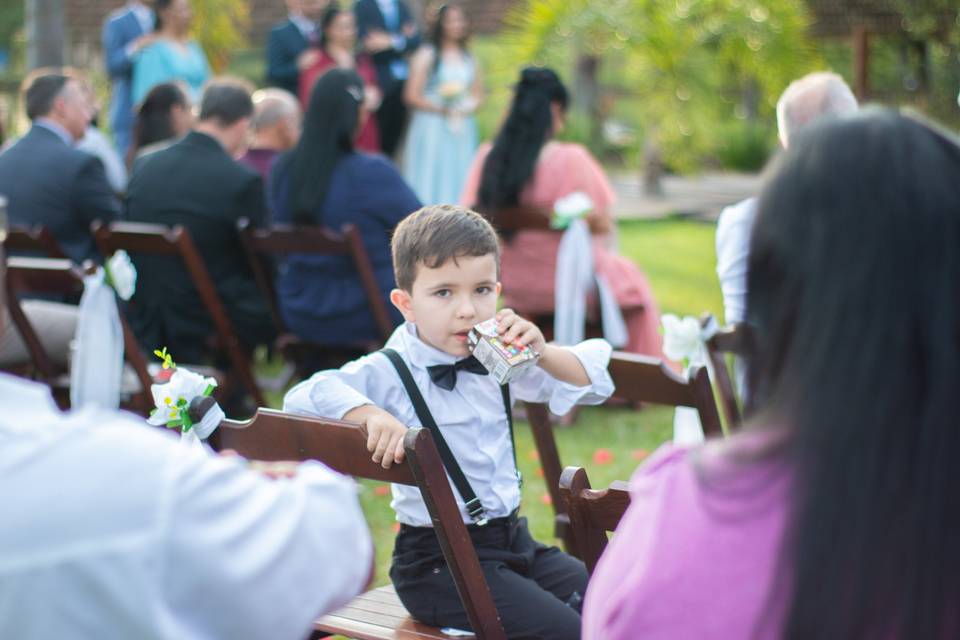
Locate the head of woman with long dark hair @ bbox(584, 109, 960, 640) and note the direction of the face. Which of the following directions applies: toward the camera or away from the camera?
away from the camera

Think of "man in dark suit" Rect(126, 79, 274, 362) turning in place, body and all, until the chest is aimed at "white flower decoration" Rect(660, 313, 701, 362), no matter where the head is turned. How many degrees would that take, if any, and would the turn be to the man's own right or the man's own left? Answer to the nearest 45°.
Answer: approximately 90° to the man's own right

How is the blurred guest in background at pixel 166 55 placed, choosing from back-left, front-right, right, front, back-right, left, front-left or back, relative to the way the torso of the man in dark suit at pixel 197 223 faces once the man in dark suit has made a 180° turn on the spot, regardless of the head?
back-right

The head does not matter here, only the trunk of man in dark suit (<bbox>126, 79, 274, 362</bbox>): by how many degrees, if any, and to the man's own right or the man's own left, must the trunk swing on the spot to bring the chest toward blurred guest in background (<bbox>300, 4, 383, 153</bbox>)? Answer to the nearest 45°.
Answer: approximately 45° to the man's own left

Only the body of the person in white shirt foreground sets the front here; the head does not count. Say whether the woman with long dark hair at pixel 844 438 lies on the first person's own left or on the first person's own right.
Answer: on the first person's own right

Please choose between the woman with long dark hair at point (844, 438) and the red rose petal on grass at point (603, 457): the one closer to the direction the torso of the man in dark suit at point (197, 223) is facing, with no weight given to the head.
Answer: the red rose petal on grass

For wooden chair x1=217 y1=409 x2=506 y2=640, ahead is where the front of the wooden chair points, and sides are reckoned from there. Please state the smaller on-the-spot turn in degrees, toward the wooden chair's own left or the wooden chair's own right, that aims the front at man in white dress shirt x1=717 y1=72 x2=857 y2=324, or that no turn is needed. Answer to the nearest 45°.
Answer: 0° — it already faces them

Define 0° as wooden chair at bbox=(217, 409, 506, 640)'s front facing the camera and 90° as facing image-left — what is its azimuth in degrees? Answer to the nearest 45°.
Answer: approximately 225°

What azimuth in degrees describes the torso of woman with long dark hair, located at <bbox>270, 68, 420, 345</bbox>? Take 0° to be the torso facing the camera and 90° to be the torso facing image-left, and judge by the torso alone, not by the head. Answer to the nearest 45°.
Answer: approximately 225°

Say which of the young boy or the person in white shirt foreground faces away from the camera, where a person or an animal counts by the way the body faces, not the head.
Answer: the person in white shirt foreground

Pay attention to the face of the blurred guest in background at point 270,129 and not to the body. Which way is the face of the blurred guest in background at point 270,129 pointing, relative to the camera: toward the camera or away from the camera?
away from the camera

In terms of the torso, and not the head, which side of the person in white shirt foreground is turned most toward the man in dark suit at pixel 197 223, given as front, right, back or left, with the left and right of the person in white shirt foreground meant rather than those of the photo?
front

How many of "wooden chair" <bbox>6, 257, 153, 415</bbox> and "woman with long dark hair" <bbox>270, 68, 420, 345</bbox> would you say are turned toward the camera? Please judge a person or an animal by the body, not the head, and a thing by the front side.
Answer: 0

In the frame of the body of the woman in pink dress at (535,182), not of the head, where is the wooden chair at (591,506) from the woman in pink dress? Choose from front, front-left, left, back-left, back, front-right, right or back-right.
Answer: back-right

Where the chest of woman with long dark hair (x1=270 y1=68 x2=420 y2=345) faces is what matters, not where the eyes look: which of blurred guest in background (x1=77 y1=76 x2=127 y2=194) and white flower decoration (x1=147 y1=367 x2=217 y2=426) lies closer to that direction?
the blurred guest in background

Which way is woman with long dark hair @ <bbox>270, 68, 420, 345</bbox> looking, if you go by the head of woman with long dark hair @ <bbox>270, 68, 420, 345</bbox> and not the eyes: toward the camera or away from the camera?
away from the camera
